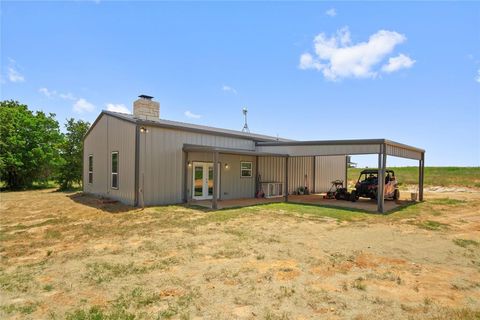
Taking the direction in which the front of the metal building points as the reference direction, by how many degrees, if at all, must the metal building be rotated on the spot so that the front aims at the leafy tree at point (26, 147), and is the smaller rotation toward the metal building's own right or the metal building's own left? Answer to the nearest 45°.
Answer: approximately 180°

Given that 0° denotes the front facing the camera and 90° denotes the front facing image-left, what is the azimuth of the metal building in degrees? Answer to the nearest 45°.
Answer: approximately 315°

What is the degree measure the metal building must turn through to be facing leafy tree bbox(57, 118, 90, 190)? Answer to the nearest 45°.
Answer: approximately 180°
